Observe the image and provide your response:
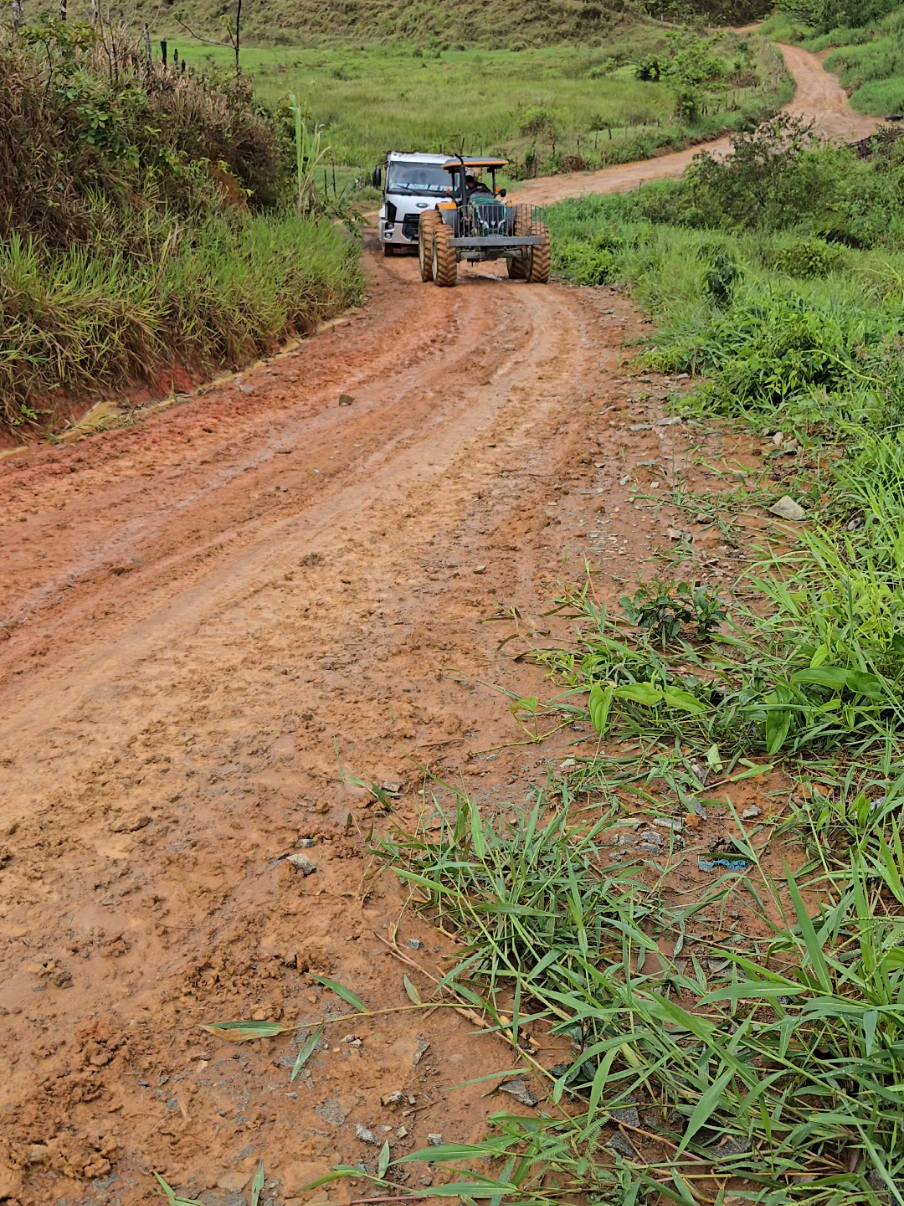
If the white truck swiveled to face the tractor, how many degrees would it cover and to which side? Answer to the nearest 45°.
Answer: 0° — it already faces it

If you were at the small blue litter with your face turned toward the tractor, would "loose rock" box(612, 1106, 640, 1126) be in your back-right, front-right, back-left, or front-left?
back-left

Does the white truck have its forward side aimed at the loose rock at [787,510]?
yes

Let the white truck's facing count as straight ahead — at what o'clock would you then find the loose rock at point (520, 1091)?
The loose rock is roughly at 12 o'clock from the white truck.

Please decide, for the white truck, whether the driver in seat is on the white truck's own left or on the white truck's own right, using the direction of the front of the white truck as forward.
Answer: on the white truck's own left

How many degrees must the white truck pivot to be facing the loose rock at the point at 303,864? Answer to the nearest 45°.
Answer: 0° — it already faces it

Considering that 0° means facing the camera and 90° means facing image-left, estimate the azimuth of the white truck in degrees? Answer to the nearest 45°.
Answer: approximately 0°
